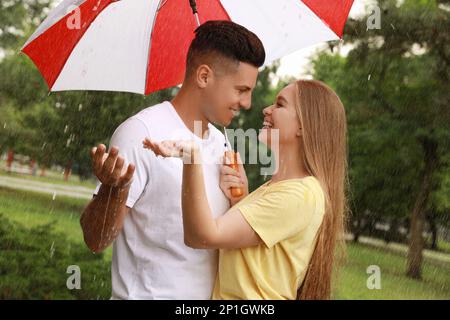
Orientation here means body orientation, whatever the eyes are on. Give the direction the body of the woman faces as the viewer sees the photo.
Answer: to the viewer's left

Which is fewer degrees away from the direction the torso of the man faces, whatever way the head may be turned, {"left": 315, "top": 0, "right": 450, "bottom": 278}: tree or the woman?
the woman

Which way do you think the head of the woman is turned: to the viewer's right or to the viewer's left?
to the viewer's left

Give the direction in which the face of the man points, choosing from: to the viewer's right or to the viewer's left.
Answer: to the viewer's right

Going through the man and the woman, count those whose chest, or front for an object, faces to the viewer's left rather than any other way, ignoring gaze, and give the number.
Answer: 1

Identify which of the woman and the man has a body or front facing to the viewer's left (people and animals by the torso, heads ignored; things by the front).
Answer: the woman
